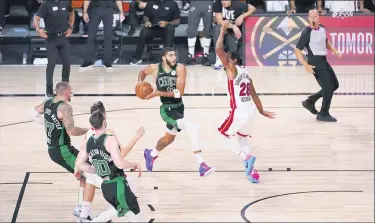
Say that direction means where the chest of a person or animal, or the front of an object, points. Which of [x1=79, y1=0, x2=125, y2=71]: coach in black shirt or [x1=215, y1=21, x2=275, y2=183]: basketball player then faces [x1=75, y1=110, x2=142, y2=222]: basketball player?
the coach in black shirt

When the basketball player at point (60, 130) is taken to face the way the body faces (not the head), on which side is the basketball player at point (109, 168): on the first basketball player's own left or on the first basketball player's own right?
on the first basketball player's own right

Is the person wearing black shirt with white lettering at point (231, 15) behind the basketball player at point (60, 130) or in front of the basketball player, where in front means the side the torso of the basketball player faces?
in front

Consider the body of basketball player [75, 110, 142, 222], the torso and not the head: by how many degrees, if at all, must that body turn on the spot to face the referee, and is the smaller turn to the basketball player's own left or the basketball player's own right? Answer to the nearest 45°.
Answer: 0° — they already face them

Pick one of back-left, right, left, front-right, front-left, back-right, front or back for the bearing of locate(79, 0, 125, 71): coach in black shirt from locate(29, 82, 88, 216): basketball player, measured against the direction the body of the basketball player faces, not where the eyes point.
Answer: front-left

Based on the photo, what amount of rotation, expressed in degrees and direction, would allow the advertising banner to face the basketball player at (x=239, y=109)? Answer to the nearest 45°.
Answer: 0° — it already faces them

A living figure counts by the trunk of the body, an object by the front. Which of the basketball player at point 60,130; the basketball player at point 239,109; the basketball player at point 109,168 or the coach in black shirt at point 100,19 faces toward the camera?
the coach in black shirt

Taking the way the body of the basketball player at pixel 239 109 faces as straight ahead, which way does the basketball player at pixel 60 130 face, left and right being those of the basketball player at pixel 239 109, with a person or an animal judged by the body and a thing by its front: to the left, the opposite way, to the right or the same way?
to the right

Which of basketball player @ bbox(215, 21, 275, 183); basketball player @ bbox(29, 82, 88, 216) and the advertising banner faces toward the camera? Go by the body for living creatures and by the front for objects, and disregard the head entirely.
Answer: the advertising banner

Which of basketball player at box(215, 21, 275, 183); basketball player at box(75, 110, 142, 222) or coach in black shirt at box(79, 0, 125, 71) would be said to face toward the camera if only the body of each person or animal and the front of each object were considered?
the coach in black shirt
